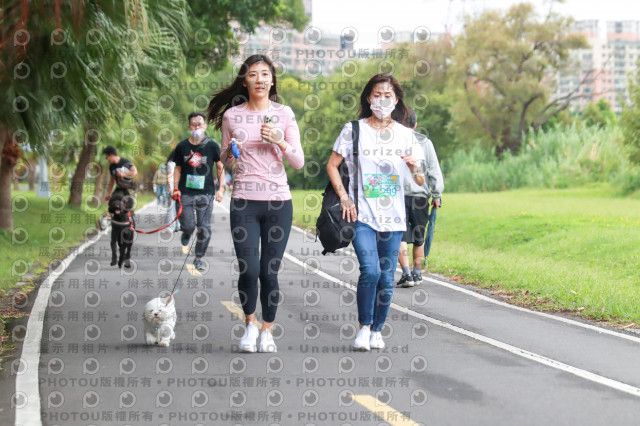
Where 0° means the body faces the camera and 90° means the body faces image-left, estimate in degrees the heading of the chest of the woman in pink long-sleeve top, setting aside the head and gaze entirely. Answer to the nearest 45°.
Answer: approximately 0°

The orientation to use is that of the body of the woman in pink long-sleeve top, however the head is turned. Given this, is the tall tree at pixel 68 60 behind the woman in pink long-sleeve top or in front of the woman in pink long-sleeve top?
behind

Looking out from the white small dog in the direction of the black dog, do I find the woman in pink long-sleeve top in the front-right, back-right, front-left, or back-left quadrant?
back-right

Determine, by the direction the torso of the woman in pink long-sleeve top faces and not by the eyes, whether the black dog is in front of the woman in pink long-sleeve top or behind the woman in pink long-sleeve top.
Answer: behind
